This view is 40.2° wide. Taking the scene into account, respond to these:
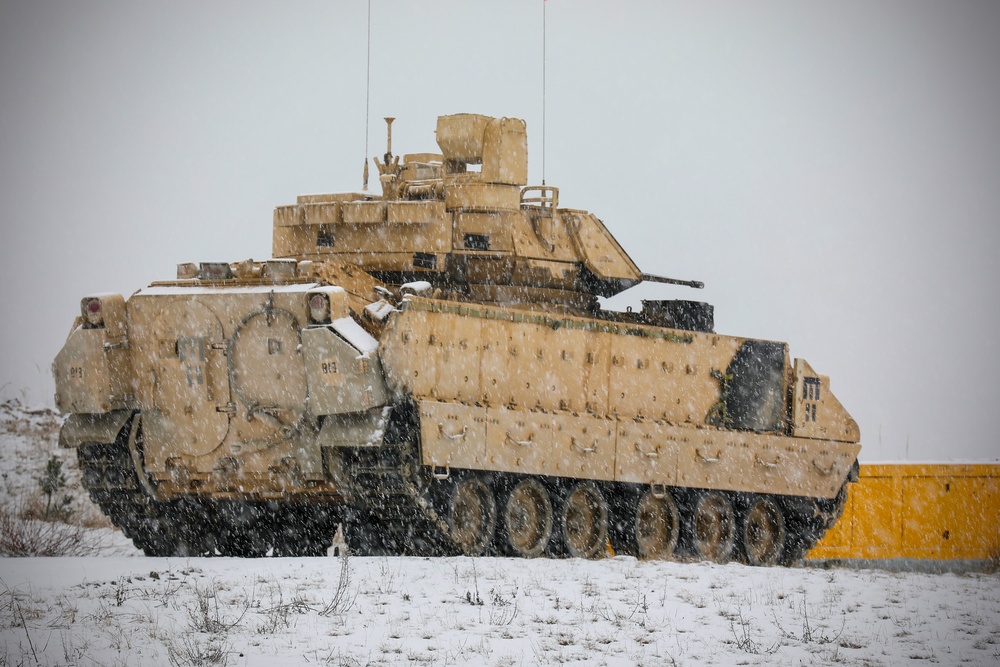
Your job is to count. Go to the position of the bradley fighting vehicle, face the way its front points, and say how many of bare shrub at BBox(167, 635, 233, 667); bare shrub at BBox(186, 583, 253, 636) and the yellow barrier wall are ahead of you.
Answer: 1

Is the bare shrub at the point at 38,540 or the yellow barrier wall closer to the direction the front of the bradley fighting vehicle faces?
the yellow barrier wall

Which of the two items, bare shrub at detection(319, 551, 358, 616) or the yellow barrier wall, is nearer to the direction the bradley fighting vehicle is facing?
the yellow barrier wall

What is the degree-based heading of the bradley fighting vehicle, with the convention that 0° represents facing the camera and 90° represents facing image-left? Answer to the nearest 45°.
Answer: approximately 225°

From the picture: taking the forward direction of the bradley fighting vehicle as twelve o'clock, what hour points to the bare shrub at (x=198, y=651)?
The bare shrub is roughly at 5 o'clock from the bradley fighting vehicle.

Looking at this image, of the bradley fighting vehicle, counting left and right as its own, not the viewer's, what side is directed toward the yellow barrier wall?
front

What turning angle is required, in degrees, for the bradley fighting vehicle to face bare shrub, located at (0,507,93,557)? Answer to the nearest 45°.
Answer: approximately 135° to its left

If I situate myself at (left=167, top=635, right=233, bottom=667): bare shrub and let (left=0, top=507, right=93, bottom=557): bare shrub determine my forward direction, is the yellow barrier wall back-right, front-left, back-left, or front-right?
front-right

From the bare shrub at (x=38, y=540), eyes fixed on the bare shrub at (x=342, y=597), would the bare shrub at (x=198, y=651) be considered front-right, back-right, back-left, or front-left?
front-right

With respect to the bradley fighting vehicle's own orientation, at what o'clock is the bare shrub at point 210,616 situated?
The bare shrub is roughly at 5 o'clock from the bradley fighting vehicle.

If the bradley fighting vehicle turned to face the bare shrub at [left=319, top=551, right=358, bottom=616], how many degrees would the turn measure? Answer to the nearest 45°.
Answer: approximately 135° to its right

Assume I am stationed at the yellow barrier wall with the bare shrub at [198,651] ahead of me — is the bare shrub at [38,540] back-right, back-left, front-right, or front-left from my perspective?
front-right
